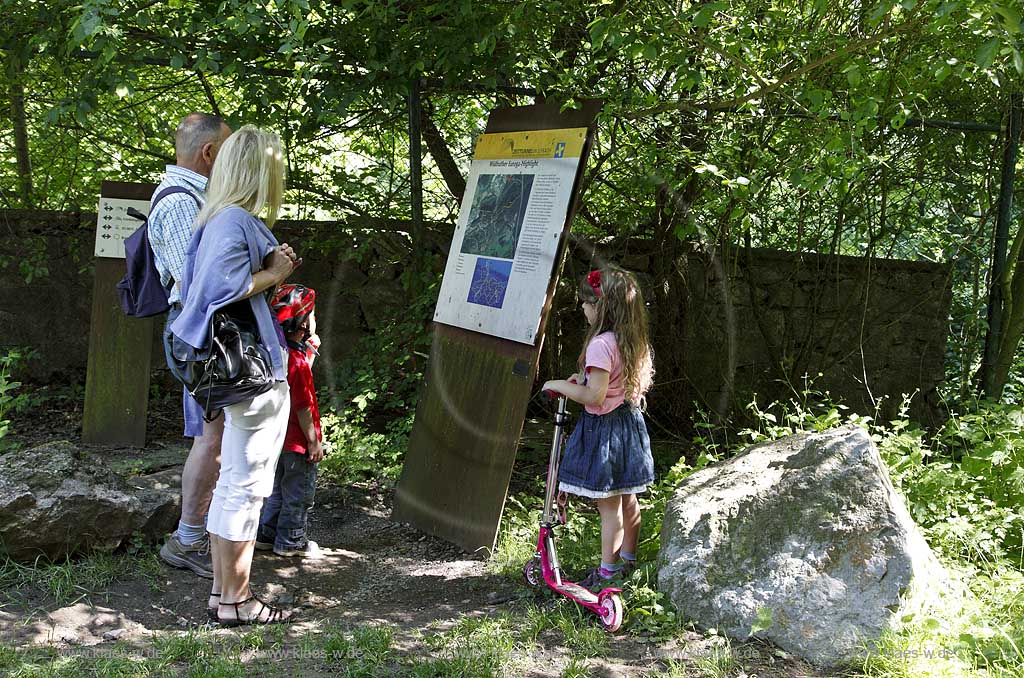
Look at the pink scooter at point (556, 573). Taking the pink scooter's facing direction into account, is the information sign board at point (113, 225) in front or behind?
in front

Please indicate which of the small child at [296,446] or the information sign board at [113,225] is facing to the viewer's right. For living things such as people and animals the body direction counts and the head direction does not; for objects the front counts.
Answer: the small child

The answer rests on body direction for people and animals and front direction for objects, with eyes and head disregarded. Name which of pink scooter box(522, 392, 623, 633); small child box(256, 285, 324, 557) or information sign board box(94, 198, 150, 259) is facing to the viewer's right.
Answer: the small child

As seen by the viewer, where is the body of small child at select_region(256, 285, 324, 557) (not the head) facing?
to the viewer's right

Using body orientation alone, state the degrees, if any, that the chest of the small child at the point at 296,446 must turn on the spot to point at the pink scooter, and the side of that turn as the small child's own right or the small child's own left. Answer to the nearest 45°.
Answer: approximately 45° to the small child's own right

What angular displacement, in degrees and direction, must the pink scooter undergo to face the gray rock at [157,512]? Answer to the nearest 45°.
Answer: approximately 45° to its left

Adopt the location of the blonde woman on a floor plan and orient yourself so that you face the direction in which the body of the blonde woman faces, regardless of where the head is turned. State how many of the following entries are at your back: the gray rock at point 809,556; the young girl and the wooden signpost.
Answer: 0

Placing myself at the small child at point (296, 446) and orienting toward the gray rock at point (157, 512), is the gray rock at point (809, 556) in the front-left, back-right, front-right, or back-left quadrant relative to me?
back-left

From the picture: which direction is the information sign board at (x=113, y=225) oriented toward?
toward the camera

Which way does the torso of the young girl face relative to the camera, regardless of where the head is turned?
to the viewer's left

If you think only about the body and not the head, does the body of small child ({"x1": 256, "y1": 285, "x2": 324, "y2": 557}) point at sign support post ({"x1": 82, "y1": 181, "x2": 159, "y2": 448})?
no

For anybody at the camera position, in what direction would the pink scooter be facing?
facing away from the viewer and to the left of the viewer

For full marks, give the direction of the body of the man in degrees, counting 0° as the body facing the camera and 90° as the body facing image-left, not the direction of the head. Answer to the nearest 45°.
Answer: approximately 225°
